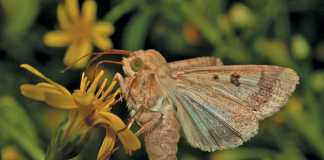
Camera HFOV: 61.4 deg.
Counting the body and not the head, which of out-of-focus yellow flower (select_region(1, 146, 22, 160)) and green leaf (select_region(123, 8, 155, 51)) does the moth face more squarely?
the out-of-focus yellow flower

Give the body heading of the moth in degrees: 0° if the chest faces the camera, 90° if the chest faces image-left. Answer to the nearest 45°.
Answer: approximately 90°

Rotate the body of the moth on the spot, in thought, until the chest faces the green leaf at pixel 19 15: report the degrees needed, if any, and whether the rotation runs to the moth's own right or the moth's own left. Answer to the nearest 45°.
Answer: approximately 45° to the moth's own right
